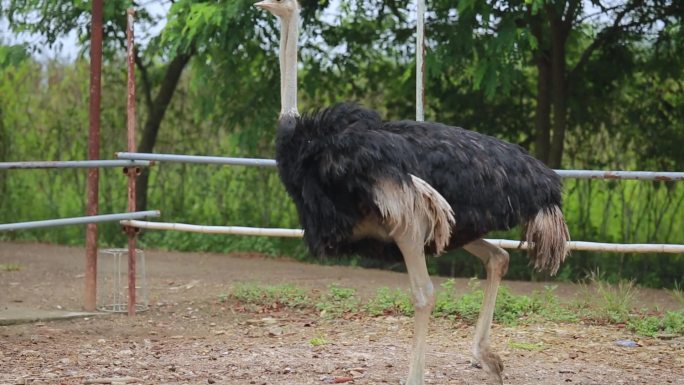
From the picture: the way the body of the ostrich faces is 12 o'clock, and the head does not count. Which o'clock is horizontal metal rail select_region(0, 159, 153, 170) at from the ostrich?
The horizontal metal rail is roughly at 1 o'clock from the ostrich.

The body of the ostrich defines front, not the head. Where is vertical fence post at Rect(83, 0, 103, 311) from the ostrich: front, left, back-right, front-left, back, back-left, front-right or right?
front-right

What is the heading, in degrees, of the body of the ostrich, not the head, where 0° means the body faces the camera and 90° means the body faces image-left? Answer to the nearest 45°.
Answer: approximately 90°

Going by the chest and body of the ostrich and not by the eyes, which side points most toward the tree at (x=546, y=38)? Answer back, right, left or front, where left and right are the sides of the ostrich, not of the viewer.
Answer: right

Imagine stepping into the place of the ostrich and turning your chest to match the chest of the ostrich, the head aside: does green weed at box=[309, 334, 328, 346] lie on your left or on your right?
on your right

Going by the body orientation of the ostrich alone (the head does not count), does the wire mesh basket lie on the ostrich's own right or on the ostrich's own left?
on the ostrich's own right

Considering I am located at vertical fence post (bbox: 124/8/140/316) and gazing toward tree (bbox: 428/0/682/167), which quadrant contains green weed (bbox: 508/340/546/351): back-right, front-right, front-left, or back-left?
front-right

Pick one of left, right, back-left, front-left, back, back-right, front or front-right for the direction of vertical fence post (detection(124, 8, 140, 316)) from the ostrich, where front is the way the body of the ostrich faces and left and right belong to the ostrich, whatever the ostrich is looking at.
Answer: front-right
